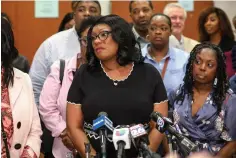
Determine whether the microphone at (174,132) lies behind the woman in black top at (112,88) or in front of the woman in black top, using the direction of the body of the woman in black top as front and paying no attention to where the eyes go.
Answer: in front

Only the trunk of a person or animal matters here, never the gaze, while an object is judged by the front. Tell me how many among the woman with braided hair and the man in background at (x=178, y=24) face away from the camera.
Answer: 0

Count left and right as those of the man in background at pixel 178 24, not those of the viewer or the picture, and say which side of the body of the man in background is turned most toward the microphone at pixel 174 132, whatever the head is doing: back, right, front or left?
front

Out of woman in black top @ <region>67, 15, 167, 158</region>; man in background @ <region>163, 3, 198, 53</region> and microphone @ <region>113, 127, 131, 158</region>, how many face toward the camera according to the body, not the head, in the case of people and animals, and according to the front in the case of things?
2

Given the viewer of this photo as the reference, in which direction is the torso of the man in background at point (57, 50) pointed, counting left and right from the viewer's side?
facing the viewer and to the right of the viewer

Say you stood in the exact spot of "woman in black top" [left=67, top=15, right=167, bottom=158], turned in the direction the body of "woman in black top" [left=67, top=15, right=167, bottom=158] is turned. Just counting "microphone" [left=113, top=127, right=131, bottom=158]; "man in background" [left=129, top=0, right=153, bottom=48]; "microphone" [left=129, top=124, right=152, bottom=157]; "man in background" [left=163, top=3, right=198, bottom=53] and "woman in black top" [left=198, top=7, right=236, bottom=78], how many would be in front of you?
2

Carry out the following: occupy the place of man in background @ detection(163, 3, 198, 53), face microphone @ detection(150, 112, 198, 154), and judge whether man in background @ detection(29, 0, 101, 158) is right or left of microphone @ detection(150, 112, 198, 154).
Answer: right

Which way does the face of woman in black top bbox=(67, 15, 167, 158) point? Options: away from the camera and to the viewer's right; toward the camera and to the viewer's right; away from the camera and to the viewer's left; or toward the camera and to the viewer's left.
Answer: toward the camera and to the viewer's left

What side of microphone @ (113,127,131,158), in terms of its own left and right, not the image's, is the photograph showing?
back
